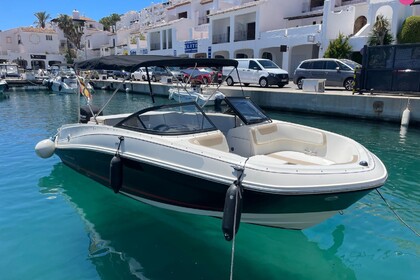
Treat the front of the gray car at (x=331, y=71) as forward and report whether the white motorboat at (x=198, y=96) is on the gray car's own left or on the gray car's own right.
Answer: on the gray car's own right

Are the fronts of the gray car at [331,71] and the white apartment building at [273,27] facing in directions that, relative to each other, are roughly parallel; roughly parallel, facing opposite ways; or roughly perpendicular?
roughly perpendicular

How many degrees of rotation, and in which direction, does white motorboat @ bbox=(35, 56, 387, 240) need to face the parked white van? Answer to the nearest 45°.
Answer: approximately 135° to its left

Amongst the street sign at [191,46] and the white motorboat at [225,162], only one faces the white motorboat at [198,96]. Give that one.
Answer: the street sign
